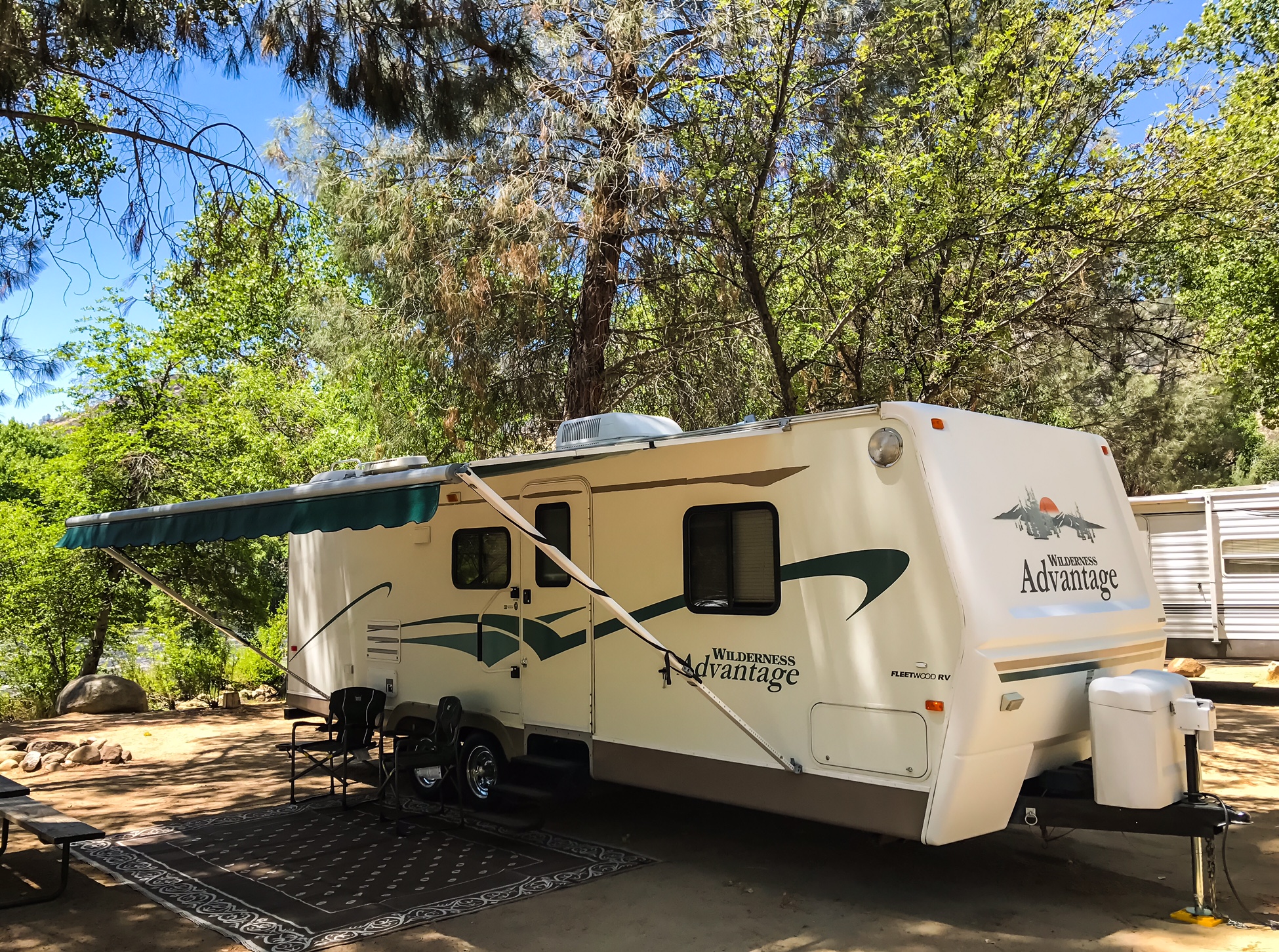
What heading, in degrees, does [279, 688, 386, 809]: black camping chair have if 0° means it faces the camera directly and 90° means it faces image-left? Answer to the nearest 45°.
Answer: approximately 45°

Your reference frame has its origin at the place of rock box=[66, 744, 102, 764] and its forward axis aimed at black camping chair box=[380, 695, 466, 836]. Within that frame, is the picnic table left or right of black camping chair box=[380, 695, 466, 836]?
right

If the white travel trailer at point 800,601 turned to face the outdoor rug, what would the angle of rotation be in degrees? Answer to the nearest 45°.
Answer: approximately 135° to its right

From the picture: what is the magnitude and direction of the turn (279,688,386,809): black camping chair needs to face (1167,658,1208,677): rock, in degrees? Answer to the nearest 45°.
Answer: approximately 135° to its left

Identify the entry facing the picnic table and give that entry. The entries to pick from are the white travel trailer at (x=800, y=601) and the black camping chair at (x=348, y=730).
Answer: the black camping chair

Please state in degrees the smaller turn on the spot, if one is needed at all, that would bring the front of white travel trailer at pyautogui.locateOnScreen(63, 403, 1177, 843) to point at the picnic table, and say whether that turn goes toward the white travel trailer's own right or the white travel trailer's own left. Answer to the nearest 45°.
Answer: approximately 135° to the white travel trailer's own right

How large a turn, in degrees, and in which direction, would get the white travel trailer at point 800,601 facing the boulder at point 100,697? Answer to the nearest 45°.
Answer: approximately 180°

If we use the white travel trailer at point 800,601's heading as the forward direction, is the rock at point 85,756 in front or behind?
behind

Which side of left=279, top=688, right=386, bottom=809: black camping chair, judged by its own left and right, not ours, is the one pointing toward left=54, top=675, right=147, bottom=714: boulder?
right

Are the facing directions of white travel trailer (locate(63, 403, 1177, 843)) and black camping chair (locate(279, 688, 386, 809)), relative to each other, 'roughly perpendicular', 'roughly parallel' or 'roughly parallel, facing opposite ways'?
roughly perpendicular

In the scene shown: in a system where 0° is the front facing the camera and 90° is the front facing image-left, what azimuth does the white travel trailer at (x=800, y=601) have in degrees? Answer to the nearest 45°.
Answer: approximately 315°

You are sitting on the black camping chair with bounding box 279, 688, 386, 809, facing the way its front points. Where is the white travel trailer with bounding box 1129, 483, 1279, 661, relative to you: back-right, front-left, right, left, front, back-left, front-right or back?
back-left

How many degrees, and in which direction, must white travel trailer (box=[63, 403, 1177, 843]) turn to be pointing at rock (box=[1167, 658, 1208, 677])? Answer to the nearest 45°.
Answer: approximately 90° to its left
